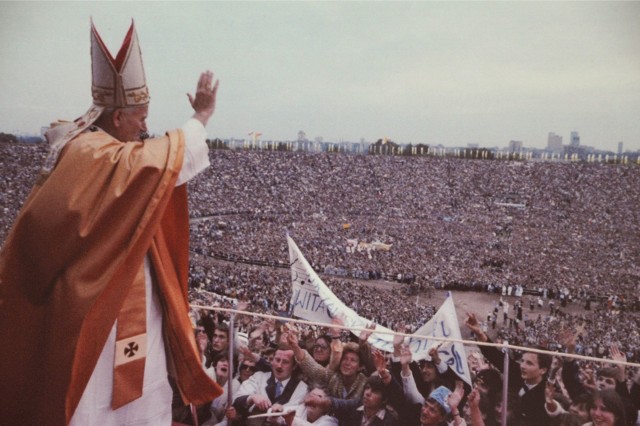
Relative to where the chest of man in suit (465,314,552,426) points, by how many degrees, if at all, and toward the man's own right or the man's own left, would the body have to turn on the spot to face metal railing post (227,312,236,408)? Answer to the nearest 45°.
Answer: approximately 45° to the man's own right

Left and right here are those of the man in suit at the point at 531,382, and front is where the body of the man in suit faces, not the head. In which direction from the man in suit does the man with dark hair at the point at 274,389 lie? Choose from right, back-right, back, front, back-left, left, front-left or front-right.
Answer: front-right

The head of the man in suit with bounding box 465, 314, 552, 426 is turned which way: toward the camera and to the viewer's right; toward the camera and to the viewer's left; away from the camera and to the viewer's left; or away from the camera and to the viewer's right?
toward the camera and to the viewer's left

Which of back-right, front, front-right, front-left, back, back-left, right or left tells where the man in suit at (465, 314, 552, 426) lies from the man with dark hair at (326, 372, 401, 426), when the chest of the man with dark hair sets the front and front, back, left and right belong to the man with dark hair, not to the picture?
back-left

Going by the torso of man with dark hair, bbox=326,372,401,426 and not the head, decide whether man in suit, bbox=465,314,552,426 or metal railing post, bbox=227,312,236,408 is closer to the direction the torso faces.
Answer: the metal railing post

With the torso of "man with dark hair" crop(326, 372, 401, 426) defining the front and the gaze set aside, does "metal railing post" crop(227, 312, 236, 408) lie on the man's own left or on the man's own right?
on the man's own right

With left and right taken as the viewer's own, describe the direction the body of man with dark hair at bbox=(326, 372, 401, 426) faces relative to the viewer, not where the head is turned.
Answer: facing the viewer and to the left of the viewer

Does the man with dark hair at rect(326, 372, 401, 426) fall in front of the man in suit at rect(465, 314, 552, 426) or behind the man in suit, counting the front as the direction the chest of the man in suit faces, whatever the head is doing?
in front

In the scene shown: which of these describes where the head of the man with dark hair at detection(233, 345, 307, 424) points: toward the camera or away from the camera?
toward the camera

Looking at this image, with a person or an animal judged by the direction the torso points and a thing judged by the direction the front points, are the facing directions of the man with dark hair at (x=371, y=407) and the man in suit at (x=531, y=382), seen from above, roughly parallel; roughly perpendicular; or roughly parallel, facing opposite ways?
roughly parallel

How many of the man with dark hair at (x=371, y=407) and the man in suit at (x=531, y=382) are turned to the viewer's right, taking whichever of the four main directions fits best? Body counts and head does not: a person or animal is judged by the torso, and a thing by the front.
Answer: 0
